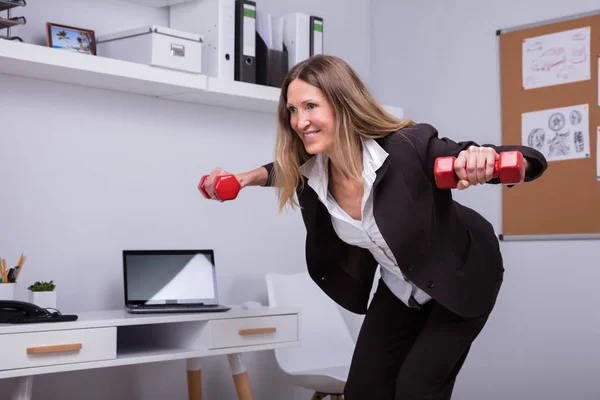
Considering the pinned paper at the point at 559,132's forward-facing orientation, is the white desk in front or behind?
in front

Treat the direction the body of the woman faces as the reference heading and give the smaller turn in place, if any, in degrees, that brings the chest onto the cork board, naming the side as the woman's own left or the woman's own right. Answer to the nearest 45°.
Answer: approximately 180°

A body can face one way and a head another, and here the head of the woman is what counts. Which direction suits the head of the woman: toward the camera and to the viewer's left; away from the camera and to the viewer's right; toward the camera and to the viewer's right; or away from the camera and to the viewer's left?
toward the camera and to the viewer's left

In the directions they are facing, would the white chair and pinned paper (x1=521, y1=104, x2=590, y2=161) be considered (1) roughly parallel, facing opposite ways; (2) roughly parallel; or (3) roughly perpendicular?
roughly perpendicular

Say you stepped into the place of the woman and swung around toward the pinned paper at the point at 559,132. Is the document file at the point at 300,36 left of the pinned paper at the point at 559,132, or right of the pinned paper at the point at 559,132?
left

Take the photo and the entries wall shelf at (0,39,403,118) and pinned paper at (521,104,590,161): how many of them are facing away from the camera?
0

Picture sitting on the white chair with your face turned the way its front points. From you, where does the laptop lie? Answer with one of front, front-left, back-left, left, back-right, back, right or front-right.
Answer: right

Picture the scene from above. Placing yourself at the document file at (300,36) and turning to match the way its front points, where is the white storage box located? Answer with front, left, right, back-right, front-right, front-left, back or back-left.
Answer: right

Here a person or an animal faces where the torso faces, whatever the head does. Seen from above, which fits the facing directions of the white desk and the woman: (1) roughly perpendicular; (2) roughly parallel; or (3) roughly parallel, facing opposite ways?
roughly perpendicular

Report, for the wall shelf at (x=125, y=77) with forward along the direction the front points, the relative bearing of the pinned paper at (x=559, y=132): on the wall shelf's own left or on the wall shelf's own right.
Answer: on the wall shelf's own left

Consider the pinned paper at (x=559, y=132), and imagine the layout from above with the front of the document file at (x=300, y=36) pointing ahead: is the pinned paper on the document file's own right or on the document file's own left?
on the document file's own left
